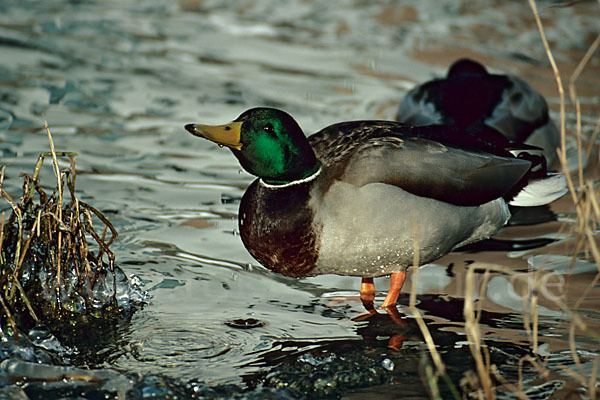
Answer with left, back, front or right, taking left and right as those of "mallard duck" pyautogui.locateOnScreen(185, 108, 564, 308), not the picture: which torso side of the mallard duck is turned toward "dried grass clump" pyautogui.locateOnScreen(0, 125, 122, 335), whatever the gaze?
front

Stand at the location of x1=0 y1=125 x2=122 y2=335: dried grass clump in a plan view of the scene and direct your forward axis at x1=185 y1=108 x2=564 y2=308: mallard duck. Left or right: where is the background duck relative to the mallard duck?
left

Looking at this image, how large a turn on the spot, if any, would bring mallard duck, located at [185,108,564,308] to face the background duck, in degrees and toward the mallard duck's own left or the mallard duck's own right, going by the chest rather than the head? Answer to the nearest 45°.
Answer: approximately 90° to the mallard duck's own right

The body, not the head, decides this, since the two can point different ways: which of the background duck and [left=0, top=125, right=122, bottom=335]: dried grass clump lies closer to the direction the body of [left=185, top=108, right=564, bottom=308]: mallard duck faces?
the dried grass clump

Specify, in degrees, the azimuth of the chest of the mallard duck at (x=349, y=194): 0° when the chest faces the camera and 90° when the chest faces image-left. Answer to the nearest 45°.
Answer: approximately 90°
